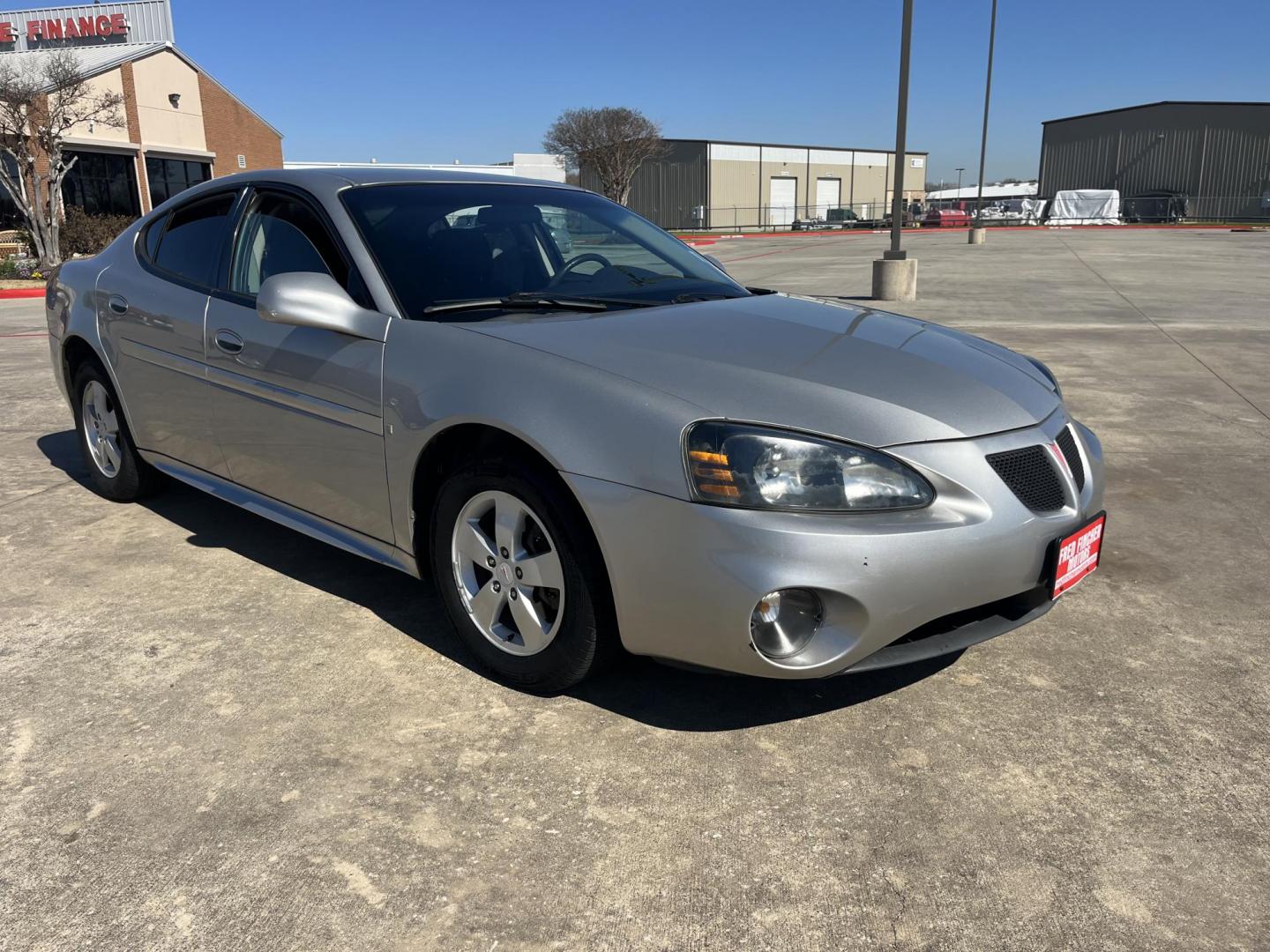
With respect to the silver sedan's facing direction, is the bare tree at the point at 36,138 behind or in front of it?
behind

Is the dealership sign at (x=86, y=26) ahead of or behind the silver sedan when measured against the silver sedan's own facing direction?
behind

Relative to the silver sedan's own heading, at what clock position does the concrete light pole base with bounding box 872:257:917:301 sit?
The concrete light pole base is roughly at 8 o'clock from the silver sedan.

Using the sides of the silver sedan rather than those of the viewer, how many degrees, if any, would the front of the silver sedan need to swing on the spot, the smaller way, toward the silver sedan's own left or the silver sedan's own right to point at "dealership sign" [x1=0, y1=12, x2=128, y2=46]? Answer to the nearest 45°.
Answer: approximately 180°

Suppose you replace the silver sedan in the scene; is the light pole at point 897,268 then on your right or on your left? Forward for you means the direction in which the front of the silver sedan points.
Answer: on your left

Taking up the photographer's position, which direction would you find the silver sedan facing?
facing the viewer and to the right of the viewer

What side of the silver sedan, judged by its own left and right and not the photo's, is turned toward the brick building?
back
